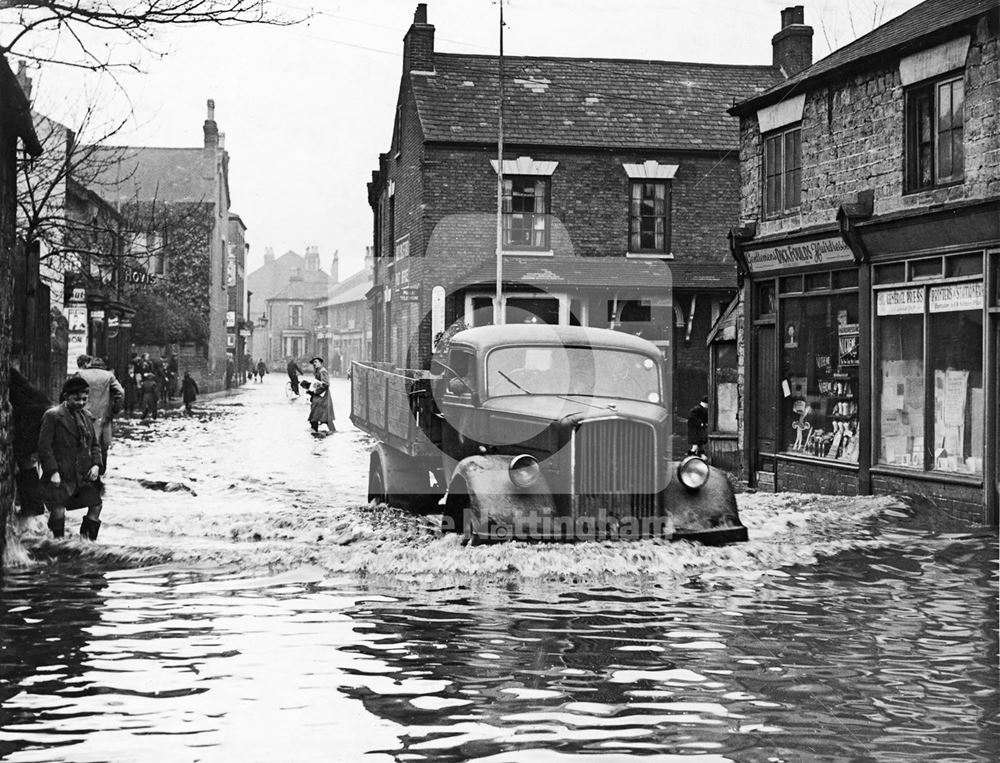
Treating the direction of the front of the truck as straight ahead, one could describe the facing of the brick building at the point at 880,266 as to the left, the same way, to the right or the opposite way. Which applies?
to the right

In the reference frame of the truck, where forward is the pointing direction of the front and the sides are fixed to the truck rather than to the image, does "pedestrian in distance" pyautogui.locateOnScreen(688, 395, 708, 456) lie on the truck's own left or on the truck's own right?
on the truck's own left

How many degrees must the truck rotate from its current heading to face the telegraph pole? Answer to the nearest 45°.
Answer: approximately 135° to its left

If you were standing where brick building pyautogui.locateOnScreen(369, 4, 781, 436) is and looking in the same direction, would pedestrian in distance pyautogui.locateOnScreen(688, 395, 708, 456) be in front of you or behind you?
in front

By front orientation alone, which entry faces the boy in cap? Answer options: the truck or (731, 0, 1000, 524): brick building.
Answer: the brick building

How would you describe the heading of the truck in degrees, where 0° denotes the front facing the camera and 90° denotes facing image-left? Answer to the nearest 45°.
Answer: approximately 315°

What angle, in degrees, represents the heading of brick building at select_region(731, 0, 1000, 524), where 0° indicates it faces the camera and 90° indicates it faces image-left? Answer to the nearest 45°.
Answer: approximately 45°

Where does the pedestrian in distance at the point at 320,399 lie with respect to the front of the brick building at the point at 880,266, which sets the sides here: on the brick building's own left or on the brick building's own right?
on the brick building's own right

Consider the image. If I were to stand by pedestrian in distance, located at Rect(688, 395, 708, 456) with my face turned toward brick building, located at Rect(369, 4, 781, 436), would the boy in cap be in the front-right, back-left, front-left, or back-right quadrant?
back-left

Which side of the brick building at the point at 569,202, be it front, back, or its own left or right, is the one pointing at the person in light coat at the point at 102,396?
front

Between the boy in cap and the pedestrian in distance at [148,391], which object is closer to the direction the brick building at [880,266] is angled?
the boy in cap

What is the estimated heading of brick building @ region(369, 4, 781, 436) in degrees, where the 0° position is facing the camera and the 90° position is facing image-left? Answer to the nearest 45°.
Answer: approximately 0°

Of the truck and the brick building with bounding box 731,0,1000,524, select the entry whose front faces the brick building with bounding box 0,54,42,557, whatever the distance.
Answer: the brick building with bounding box 731,0,1000,524
